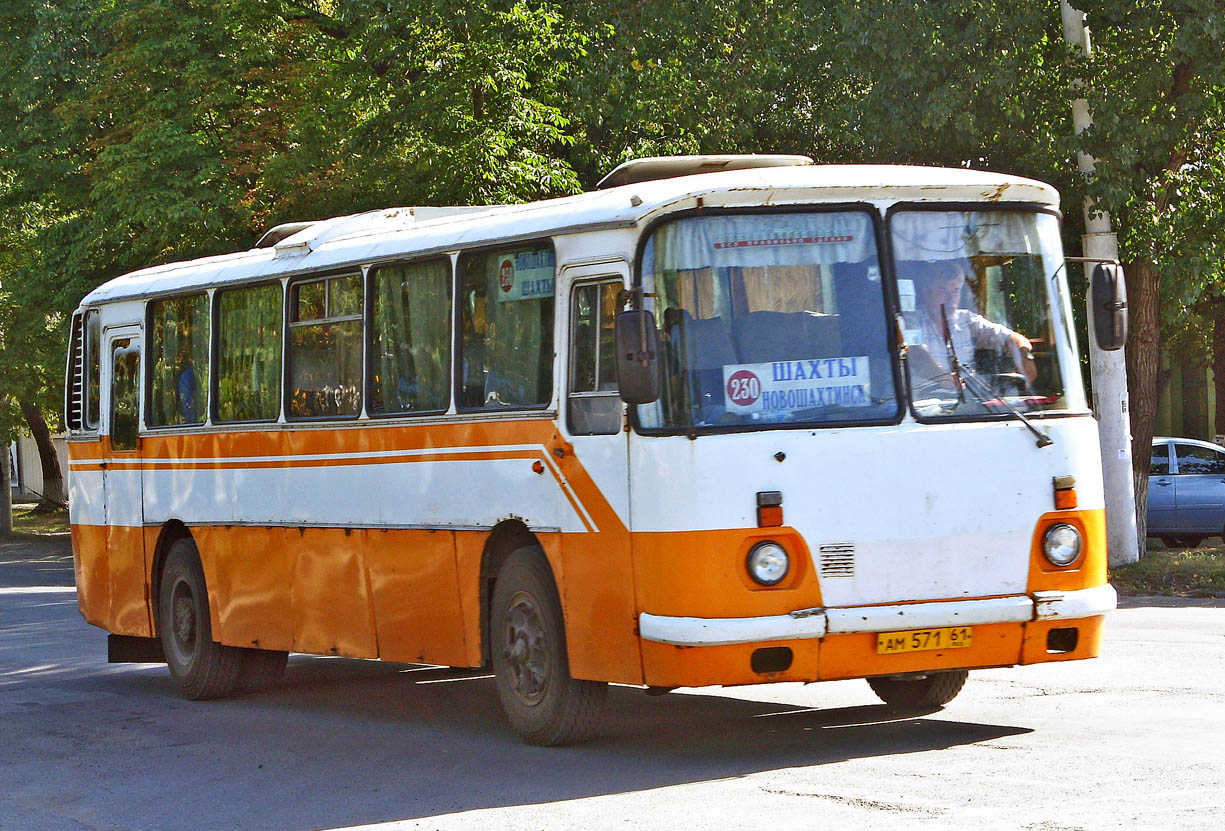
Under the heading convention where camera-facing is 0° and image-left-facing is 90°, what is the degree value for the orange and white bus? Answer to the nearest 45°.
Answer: approximately 315°

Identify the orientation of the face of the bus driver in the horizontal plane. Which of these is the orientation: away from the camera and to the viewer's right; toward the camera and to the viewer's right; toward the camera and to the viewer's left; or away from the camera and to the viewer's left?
toward the camera and to the viewer's right

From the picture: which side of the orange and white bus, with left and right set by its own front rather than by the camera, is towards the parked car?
left
